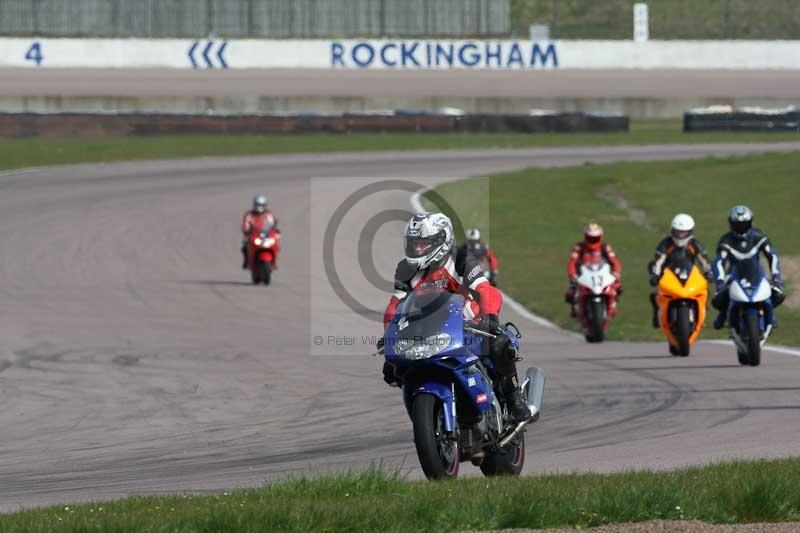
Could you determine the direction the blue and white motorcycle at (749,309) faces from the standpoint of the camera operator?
facing the viewer

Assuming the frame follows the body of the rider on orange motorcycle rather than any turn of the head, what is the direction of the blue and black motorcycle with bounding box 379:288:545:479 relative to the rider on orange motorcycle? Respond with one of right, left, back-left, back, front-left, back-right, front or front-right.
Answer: front

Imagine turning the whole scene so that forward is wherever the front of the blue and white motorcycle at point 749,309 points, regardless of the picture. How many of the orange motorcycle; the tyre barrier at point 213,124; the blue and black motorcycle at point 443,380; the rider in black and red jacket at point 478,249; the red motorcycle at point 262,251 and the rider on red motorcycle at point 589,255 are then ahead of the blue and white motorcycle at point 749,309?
1

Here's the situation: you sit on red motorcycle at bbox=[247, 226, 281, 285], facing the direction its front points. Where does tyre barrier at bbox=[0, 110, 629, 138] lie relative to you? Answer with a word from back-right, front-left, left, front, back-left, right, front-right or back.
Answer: back

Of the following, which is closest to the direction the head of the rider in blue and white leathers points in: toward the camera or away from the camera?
toward the camera

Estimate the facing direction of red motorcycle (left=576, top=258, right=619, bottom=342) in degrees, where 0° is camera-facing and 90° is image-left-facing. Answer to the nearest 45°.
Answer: approximately 0°

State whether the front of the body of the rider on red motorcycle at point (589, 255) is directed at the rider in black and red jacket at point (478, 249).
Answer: no

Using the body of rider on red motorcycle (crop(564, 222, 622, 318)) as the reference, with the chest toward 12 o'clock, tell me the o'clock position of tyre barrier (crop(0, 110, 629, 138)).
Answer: The tyre barrier is roughly at 5 o'clock from the rider on red motorcycle.

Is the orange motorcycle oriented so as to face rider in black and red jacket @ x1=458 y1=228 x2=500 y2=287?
no

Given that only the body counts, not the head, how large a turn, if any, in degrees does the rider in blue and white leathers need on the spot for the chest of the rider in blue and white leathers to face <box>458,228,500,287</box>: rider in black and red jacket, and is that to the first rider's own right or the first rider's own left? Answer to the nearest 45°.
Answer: approximately 135° to the first rider's own right

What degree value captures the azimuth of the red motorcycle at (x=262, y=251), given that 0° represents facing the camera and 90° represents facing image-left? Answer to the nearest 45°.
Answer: approximately 0°

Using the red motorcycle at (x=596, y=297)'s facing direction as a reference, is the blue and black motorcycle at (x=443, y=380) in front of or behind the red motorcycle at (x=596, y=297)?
in front

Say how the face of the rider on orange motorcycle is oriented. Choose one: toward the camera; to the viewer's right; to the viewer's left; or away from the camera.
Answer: toward the camera

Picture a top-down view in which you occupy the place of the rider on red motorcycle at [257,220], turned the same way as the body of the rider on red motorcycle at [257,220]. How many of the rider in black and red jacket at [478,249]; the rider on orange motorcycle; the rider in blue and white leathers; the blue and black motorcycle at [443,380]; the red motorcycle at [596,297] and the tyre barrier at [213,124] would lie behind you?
1

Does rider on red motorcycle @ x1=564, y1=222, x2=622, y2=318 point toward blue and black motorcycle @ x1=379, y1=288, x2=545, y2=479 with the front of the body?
yes

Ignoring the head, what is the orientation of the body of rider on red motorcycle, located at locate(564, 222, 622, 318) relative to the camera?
toward the camera

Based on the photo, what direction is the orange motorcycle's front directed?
toward the camera
